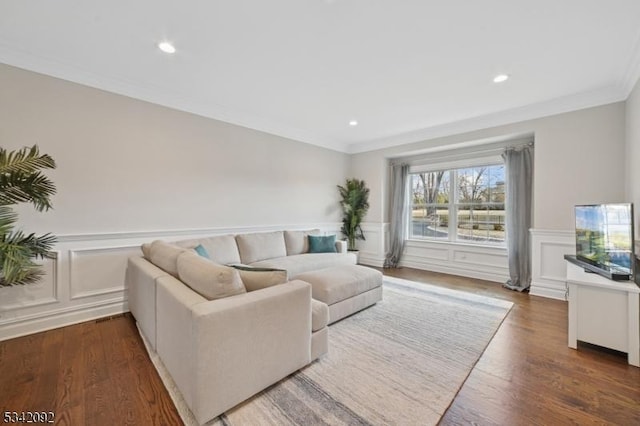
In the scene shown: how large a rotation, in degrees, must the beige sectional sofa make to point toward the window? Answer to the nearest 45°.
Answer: approximately 90° to its left

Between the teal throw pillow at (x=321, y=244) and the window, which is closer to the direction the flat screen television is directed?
the teal throw pillow

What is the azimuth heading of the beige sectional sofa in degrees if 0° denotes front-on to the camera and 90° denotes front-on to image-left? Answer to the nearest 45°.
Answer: approximately 315°

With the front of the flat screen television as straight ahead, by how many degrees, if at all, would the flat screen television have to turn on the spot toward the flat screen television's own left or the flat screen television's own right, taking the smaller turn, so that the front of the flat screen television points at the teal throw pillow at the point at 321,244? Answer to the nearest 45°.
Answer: approximately 45° to the flat screen television's own right

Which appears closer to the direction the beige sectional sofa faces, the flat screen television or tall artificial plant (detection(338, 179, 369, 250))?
the flat screen television

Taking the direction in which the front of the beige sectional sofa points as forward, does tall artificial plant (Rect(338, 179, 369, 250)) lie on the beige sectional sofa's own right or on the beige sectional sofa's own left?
on the beige sectional sofa's own left

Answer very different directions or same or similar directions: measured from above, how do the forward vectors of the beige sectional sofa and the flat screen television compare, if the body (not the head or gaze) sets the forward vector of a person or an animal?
very different directions

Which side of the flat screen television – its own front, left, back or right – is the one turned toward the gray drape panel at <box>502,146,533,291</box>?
right
